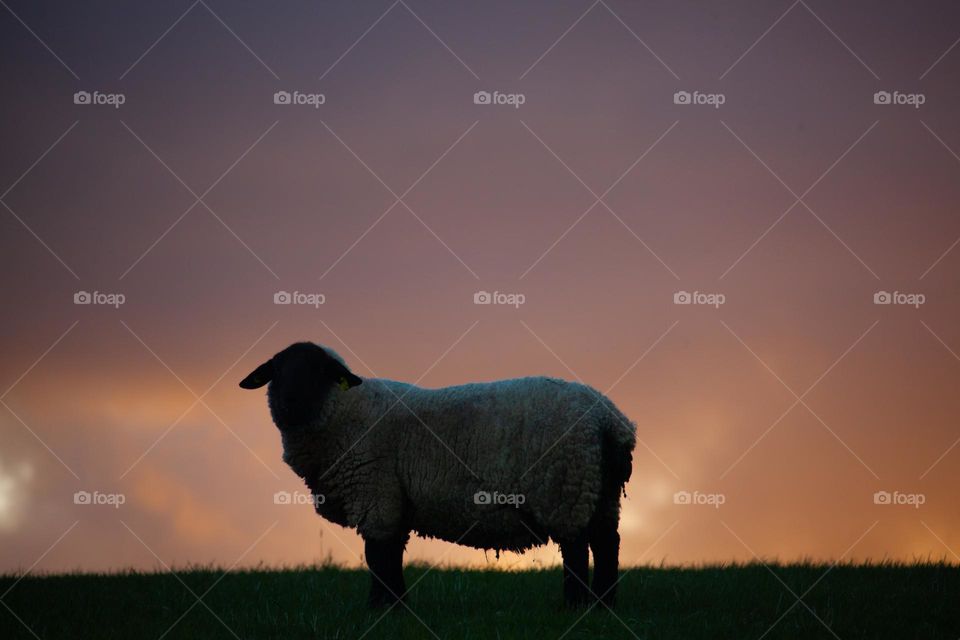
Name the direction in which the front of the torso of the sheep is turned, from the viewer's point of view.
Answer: to the viewer's left
